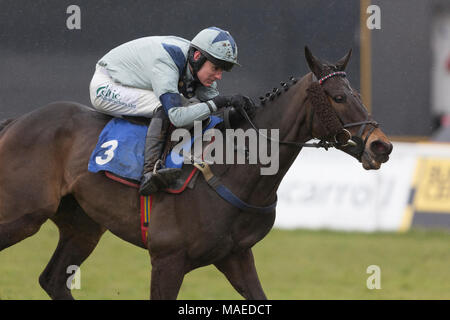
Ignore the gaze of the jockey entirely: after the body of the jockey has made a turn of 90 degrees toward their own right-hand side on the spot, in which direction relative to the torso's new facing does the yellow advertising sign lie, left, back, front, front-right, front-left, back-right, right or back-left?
back-left

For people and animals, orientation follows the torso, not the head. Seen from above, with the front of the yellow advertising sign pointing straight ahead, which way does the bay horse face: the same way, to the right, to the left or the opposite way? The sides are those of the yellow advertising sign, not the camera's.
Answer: to the left

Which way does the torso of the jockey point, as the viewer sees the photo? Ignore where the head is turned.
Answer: to the viewer's right

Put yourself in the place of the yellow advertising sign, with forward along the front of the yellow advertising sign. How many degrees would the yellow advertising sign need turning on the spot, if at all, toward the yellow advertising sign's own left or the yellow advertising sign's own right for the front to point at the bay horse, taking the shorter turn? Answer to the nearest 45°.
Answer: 0° — it already faces it

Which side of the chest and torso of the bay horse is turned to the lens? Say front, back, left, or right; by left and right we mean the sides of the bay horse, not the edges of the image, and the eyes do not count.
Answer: right

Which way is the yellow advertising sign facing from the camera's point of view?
toward the camera

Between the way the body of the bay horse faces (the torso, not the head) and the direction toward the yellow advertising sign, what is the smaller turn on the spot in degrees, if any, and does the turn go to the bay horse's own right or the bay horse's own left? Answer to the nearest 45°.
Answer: approximately 45° to the bay horse's own left
